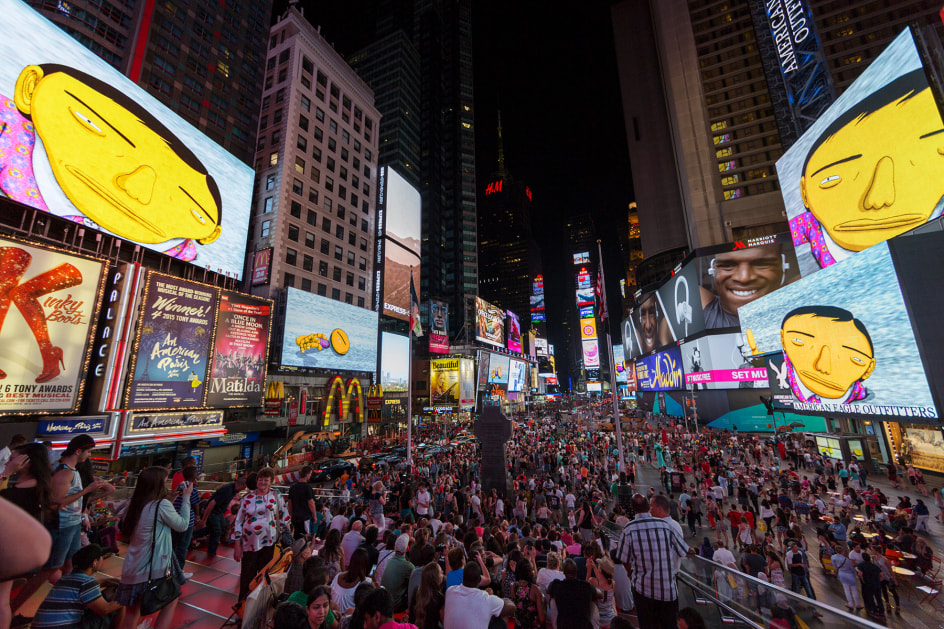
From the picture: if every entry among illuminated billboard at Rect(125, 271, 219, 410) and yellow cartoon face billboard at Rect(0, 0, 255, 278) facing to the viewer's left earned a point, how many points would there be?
0

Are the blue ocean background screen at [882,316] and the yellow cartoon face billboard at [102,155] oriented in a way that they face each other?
yes

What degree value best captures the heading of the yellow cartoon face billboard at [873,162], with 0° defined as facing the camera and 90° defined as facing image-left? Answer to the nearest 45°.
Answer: approximately 45°

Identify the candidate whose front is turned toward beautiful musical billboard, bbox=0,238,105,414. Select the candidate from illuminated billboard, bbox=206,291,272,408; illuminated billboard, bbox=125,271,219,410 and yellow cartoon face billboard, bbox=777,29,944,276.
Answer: the yellow cartoon face billboard

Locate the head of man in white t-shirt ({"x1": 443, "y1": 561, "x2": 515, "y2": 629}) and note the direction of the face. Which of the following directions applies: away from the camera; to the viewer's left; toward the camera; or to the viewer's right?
away from the camera

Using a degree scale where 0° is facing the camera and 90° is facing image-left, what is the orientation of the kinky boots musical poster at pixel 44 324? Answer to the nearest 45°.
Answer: approximately 315°

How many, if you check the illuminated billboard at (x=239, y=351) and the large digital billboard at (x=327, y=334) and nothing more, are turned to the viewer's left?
0

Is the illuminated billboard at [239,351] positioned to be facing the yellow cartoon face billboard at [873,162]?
yes

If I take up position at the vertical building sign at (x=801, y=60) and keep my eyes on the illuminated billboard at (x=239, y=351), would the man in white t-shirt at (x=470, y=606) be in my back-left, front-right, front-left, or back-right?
front-left

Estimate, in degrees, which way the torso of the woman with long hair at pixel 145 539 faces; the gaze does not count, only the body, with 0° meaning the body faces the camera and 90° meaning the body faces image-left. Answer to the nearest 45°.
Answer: approximately 225°

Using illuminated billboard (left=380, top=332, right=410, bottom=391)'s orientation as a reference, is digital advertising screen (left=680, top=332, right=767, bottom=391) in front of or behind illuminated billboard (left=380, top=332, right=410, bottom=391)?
in front

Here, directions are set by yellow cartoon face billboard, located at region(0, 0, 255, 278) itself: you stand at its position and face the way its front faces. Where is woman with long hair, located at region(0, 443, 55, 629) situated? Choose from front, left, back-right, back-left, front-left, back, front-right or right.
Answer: front-right

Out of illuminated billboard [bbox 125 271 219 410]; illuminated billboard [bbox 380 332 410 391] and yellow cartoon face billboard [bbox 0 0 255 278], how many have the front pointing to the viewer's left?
0

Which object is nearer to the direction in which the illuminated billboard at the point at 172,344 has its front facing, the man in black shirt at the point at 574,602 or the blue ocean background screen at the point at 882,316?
the blue ocean background screen

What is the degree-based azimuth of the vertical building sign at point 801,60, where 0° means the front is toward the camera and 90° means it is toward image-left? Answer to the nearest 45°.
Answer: approximately 45°

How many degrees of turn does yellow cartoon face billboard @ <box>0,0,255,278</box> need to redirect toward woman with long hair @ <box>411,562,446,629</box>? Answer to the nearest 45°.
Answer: approximately 45° to its right

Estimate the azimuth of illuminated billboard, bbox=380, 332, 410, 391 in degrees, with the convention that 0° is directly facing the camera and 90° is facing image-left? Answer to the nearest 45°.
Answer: approximately 315°
